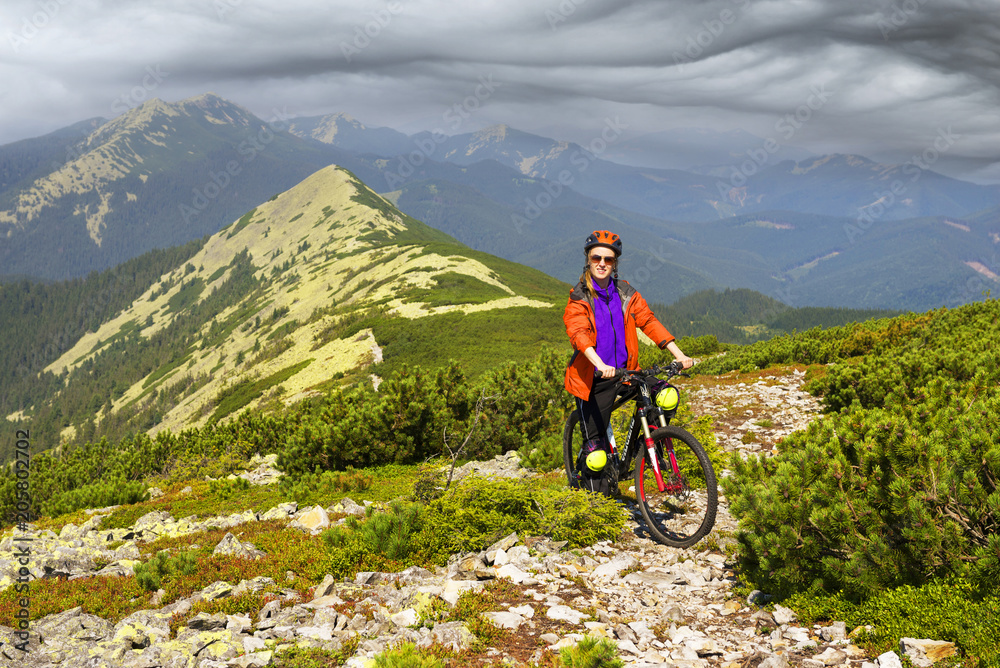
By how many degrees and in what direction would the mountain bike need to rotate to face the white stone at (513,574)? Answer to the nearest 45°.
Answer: approximately 90° to its right

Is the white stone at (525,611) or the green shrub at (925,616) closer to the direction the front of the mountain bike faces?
the green shrub

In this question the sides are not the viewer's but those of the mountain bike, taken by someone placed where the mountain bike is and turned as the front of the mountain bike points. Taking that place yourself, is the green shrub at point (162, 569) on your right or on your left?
on your right

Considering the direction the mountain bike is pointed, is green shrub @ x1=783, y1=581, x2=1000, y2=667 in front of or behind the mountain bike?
in front

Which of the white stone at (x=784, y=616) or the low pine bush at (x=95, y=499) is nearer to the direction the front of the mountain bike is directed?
the white stone

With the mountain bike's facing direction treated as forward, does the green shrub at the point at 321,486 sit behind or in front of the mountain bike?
behind

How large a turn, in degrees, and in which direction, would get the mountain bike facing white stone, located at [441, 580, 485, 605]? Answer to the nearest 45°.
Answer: approximately 90° to its right

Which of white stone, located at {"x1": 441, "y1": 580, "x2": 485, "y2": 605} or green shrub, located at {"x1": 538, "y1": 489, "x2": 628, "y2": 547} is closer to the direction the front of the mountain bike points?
the white stone

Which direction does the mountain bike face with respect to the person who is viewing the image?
facing the viewer and to the right of the viewer
